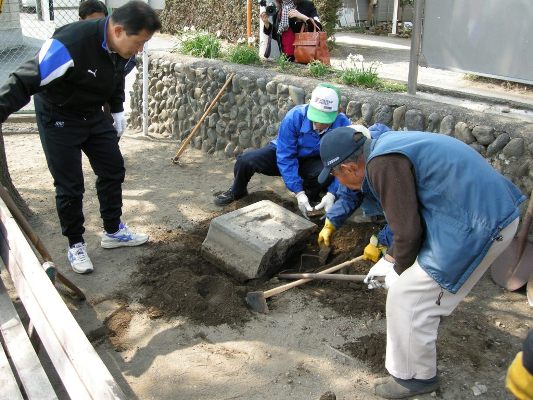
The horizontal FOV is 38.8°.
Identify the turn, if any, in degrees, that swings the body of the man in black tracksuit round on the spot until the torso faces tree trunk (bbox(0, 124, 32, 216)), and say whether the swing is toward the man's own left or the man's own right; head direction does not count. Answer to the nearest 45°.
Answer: approximately 180°

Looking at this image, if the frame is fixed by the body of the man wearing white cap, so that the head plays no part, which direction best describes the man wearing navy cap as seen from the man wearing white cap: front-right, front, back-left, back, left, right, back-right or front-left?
front

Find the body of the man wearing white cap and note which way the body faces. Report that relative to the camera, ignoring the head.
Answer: toward the camera

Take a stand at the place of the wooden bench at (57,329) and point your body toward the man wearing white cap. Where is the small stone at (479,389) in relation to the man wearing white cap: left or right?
right

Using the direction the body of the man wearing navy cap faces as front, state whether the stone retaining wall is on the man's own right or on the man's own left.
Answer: on the man's own right

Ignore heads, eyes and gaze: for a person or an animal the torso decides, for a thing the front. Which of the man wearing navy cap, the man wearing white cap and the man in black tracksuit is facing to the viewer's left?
the man wearing navy cap

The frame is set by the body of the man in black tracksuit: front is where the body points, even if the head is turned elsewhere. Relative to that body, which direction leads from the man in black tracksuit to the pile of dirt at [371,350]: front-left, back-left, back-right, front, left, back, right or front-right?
front

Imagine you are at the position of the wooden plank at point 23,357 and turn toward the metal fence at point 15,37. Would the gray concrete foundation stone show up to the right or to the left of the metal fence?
right

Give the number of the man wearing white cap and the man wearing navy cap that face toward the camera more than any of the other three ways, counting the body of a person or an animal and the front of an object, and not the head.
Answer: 1

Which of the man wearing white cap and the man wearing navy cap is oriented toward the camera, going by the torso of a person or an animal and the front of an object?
the man wearing white cap

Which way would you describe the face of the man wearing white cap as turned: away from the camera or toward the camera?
toward the camera

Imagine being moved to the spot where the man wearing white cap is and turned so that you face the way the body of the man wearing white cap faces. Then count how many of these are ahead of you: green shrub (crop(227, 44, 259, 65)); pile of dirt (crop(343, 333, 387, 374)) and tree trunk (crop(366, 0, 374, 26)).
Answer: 1

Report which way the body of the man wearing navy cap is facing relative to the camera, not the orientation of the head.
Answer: to the viewer's left

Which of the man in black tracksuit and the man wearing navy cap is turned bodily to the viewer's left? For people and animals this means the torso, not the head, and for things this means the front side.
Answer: the man wearing navy cap

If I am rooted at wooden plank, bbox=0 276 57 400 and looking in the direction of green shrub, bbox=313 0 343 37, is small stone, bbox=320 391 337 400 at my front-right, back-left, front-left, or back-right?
front-right

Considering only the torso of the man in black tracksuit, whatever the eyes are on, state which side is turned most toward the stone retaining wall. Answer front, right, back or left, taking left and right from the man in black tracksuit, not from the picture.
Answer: left
